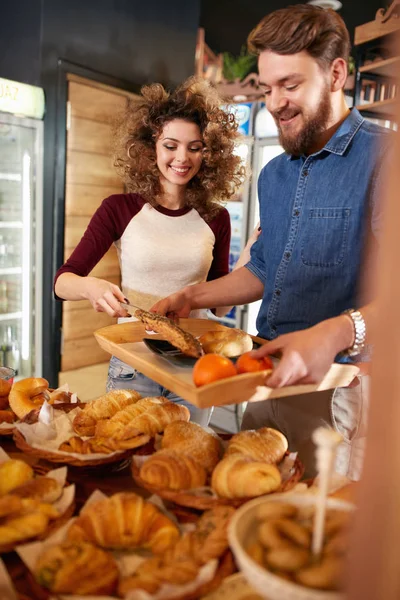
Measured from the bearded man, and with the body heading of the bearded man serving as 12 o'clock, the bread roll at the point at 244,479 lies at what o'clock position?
The bread roll is roughly at 11 o'clock from the bearded man.

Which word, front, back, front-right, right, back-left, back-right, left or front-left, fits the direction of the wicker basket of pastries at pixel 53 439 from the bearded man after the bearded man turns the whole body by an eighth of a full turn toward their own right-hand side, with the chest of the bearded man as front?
front-left

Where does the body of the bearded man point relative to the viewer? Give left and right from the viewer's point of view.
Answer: facing the viewer and to the left of the viewer

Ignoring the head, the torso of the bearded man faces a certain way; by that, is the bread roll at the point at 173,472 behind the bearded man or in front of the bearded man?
in front

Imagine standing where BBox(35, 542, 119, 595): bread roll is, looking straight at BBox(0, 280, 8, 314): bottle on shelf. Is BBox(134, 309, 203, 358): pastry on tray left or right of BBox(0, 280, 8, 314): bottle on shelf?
right

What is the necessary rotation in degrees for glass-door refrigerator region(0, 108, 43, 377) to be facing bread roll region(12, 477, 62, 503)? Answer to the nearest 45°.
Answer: approximately 45° to its right

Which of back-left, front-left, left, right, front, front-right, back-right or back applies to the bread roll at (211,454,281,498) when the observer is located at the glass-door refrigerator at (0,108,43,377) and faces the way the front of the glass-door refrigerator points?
front-right

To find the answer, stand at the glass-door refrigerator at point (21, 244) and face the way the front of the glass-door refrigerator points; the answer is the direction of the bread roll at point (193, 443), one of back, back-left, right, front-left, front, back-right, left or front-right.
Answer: front-right

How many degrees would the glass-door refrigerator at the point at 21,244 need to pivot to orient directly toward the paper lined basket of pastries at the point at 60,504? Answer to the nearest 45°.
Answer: approximately 45° to its right

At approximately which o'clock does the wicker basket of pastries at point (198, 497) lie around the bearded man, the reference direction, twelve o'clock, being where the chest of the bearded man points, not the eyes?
The wicker basket of pastries is roughly at 11 o'clock from the bearded man.

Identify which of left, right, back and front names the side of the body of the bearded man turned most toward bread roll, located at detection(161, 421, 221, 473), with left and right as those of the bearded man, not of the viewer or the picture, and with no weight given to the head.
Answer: front

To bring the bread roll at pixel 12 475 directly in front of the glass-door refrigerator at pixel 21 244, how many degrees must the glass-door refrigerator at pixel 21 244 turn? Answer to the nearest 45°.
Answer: approximately 45° to its right

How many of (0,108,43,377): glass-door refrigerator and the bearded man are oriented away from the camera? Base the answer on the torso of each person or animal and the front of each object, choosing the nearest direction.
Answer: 0

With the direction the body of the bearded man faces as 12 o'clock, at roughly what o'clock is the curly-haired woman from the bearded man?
The curly-haired woman is roughly at 3 o'clock from the bearded man.

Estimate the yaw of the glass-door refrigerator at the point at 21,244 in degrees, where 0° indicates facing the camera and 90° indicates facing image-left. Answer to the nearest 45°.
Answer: approximately 315°

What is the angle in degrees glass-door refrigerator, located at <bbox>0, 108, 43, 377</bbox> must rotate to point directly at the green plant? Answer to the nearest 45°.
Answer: approximately 90° to its left

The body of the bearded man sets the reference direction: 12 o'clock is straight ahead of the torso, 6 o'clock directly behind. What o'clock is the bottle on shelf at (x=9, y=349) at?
The bottle on shelf is roughly at 3 o'clock from the bearded man.
